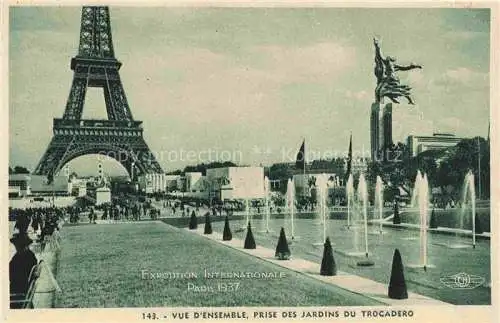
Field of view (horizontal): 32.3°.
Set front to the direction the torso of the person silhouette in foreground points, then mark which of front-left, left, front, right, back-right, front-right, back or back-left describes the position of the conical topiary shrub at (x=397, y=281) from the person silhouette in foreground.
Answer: back-right

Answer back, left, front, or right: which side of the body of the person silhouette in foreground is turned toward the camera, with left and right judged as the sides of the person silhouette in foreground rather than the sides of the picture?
back

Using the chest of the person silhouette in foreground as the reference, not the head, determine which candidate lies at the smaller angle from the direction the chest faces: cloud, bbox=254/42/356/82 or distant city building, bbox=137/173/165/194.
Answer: the distant city building

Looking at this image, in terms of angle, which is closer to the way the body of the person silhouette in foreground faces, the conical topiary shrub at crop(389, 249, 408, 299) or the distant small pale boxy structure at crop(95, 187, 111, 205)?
the distant small pale boxy structure

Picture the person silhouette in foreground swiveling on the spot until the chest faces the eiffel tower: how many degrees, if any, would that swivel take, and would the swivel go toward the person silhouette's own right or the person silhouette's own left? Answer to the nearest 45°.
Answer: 0° — they already face it
